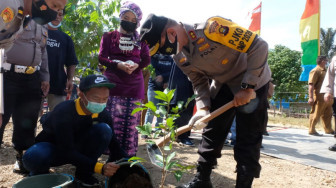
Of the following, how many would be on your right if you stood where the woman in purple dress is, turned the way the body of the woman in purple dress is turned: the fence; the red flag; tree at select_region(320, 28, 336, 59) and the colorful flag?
0

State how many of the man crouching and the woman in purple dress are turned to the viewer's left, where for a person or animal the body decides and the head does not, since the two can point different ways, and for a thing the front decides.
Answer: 0

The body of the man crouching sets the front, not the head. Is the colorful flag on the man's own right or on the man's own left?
on the man's own left

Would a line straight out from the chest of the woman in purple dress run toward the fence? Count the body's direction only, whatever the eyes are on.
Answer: no

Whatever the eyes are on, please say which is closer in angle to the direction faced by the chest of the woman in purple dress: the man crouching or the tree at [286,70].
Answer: the man crouching

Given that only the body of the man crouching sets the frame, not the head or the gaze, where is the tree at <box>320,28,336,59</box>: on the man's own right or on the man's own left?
on the man's own left

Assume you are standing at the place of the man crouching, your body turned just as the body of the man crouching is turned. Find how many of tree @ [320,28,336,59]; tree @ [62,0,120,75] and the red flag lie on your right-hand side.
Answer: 0

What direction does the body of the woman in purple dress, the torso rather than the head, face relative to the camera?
toward the camera

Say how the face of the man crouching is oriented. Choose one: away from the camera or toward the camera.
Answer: toward the camera

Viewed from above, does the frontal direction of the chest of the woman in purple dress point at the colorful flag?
no

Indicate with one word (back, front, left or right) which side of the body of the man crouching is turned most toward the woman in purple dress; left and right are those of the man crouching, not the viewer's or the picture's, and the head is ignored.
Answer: left

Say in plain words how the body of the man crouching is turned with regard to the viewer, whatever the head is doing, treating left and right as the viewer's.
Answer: facing the viewer and to the right of the viewer

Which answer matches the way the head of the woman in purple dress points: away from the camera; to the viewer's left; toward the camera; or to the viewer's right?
toward the camera

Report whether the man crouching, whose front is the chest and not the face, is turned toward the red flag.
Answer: no

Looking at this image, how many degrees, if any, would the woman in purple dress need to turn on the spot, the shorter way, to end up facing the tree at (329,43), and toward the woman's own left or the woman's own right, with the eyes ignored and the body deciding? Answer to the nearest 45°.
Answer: approximately 135° to the woman's own left

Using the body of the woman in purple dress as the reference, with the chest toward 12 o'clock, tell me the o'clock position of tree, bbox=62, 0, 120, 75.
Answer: The tree is roughly at 5 o'clock from the woman in purple dress.

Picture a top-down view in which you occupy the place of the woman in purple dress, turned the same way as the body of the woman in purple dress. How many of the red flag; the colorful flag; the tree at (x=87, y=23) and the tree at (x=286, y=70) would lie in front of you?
0
